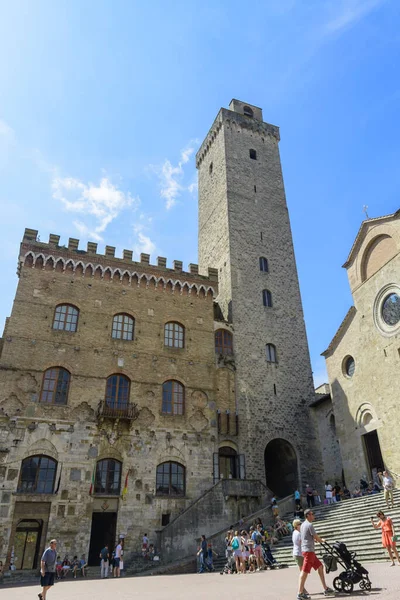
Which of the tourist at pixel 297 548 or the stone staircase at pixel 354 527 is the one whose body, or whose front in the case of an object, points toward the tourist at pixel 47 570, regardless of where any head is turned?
the stone staircase

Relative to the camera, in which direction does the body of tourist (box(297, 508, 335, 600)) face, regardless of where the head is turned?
to the viewer's right

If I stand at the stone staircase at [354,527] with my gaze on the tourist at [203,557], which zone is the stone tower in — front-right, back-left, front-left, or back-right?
front-right

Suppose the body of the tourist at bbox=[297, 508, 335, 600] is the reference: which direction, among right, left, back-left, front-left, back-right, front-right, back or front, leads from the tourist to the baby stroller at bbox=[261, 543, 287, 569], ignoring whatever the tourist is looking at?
left

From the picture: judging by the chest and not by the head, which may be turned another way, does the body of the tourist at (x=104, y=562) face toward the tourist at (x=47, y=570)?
no

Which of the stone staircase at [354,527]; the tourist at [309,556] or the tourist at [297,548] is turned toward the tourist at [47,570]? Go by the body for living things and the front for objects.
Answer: the stone staircase

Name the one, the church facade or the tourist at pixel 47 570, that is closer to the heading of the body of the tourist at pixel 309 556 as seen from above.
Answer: the church facade

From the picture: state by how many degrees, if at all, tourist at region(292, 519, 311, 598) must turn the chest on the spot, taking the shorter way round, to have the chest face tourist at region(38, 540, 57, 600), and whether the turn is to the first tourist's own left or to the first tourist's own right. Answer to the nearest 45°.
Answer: approximately 180°

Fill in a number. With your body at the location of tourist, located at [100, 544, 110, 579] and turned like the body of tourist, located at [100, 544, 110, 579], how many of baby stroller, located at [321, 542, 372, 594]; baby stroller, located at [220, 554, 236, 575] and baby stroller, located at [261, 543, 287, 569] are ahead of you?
0

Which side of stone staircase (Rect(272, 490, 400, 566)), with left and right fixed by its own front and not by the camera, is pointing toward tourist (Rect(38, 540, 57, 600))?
front

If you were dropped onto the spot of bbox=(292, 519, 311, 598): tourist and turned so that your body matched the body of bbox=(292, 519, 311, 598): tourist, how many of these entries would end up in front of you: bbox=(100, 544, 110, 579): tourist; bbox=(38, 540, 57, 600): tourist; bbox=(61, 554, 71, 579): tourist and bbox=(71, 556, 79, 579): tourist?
0

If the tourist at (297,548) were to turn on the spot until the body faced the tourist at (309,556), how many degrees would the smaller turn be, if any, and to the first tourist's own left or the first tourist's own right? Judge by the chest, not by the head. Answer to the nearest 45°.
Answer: approximately 90° to the first tourist's own right

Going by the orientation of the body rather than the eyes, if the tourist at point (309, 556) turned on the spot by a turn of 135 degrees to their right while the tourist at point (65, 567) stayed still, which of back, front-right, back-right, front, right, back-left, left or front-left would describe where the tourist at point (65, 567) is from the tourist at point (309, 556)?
right
